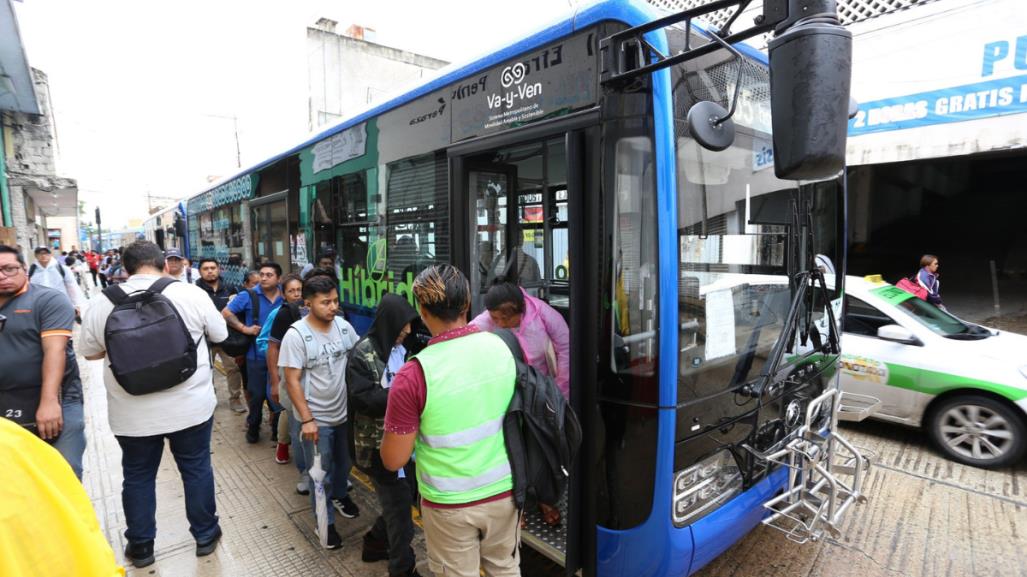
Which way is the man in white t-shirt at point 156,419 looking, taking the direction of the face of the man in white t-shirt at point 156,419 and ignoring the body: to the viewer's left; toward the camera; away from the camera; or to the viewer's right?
away from the camera

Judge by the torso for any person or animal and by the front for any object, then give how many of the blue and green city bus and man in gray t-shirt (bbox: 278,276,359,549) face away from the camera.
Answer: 0

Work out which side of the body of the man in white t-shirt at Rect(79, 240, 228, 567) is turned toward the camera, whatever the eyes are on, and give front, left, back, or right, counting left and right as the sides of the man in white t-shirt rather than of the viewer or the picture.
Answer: back

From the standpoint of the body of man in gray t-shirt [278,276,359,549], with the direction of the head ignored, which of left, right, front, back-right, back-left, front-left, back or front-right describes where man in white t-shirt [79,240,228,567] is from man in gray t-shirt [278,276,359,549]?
back-right

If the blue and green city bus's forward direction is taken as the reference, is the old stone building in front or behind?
behind

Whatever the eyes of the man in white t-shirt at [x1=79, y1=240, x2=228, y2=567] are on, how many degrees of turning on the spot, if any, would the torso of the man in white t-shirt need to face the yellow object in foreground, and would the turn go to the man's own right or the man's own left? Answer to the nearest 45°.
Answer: approximately 180°

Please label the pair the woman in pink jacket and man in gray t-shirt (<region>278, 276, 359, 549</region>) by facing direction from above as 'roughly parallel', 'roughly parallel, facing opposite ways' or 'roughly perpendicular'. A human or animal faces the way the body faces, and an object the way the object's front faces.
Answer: roughly perpendicular

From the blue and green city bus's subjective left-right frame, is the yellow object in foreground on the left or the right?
on its right

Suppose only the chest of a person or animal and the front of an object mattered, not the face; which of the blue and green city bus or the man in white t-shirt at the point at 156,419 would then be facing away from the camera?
the man in white t-shirt

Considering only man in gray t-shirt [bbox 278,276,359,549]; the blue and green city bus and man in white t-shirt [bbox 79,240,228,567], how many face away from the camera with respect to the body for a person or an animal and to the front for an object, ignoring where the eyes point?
1

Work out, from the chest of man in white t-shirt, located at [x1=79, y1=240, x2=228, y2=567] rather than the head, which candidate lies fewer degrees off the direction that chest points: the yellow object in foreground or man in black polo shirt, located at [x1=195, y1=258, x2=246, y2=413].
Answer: the man in black polo shirt
